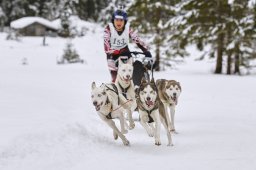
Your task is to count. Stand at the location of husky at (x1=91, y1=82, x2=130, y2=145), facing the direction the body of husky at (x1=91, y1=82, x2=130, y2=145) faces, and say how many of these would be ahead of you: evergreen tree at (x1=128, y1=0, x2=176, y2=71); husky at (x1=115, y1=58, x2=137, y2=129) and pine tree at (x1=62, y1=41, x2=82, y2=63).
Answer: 0

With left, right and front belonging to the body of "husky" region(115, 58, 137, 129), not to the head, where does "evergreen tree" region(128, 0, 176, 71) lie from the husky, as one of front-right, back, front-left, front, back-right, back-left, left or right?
back

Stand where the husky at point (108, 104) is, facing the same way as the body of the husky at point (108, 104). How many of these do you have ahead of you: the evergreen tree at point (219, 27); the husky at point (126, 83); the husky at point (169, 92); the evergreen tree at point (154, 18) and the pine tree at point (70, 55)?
0

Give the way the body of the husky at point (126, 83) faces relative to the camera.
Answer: toward the camera

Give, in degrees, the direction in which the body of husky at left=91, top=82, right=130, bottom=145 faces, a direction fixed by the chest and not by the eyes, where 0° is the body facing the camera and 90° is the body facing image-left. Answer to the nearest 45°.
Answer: approximately 45°

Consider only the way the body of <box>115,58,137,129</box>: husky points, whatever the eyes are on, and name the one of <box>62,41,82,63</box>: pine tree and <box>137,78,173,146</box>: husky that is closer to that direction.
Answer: the husky

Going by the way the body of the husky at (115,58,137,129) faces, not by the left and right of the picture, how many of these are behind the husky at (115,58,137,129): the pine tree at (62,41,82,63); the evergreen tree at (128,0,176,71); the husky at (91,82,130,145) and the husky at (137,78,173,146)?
2

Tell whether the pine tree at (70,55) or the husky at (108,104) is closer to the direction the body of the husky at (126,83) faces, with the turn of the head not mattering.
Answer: the husky

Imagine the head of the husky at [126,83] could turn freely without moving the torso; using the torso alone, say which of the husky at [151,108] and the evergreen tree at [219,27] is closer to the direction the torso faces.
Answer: the husky

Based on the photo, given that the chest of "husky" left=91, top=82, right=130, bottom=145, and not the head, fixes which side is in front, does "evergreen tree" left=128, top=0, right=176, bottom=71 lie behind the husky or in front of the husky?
behind

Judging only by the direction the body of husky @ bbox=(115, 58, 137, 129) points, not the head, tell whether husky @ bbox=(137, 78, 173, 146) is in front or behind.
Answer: in front

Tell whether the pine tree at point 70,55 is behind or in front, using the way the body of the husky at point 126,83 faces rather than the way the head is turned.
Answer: behind

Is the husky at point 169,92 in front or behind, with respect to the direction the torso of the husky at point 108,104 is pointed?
behind

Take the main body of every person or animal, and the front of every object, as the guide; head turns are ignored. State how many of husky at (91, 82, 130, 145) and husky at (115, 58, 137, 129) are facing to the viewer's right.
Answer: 0

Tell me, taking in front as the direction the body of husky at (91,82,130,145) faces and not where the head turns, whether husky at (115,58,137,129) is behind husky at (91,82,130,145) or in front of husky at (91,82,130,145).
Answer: behind
